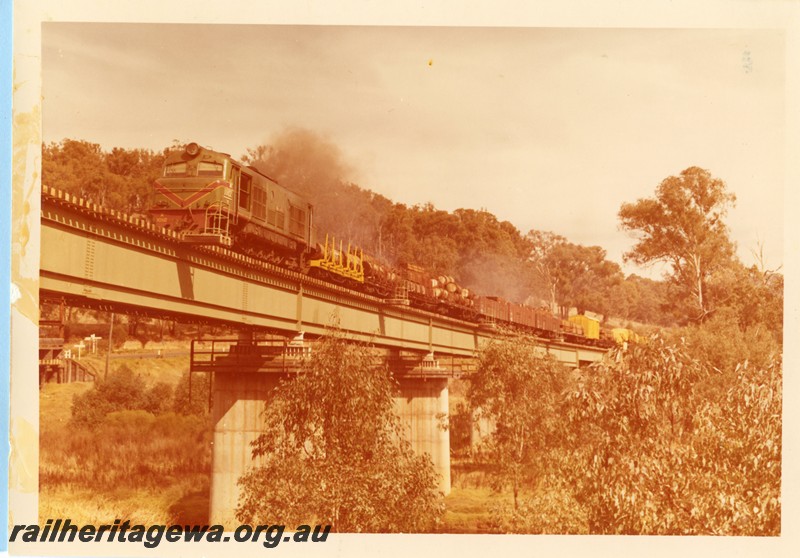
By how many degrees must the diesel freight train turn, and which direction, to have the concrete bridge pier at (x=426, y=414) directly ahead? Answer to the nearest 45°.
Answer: approximately 180°

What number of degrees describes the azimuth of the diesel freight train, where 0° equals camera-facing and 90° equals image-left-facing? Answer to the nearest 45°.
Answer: approximately 45°
